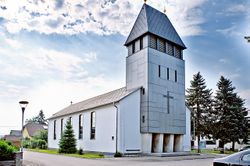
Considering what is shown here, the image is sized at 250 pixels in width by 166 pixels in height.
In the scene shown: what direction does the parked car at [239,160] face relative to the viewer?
to the viewer's left

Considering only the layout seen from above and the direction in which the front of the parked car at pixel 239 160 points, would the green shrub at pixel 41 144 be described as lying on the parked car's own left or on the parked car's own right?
on the parked car's own right

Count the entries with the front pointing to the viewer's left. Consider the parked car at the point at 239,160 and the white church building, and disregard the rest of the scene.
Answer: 1

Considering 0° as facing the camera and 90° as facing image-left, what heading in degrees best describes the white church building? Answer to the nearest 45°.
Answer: approximately 315°

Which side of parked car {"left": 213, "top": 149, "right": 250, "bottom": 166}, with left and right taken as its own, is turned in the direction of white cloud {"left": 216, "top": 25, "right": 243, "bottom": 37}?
right

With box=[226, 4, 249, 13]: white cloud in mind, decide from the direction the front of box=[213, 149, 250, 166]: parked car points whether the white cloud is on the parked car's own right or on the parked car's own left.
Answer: on the parked car's own right
